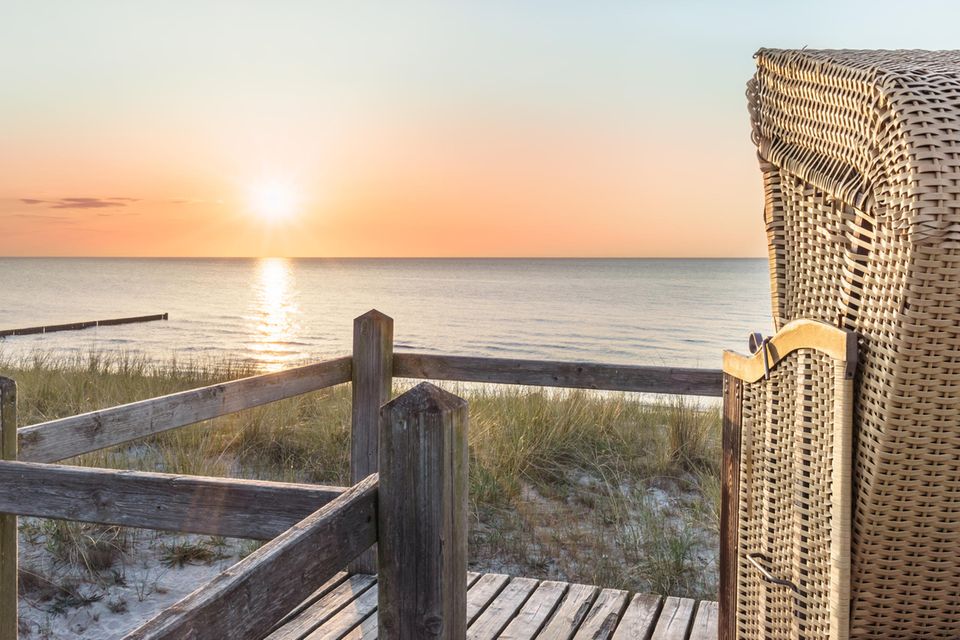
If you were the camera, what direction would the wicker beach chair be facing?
facing away from the viewer and to the left of the viewer
